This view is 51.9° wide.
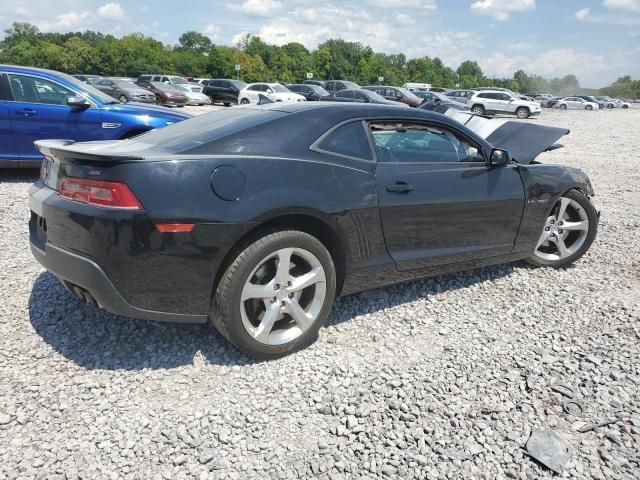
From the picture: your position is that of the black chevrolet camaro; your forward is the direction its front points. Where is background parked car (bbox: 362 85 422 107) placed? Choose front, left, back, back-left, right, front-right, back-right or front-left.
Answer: front-left

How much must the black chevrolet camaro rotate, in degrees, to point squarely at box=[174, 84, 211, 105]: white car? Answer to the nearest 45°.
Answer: approximately 45° to its left

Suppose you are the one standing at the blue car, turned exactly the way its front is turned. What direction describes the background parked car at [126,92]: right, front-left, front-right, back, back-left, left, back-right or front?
left

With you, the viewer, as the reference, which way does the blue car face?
facing to the right of the viewer

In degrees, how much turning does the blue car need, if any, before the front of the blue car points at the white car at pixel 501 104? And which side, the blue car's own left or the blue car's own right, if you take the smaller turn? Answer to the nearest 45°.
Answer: approximately 45° to the blue car's own left

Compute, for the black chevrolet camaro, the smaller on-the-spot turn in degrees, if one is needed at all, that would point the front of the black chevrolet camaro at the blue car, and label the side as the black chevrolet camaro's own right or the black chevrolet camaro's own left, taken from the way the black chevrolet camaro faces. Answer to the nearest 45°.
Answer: approximately 90° to the black chevrolet camaro's own left

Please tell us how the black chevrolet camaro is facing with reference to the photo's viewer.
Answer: facing away from the viewer and to the right of the viewer

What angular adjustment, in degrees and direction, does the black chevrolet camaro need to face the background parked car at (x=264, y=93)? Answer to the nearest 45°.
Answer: approximately 45° to its left

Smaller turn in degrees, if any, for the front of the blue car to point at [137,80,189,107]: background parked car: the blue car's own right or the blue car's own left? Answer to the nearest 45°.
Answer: approximately 90° to the blue car's own left
